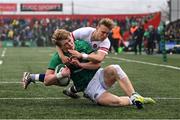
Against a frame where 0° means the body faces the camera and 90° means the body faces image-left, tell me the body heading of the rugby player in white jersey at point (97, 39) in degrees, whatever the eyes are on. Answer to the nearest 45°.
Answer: approximately 0°
